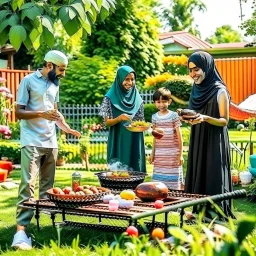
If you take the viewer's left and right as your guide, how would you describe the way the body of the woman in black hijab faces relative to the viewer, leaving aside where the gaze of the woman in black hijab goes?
facing the viewer and to the left of the viewer

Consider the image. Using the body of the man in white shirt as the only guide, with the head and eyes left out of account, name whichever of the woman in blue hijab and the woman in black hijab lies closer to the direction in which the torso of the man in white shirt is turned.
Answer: the woman in black hijab

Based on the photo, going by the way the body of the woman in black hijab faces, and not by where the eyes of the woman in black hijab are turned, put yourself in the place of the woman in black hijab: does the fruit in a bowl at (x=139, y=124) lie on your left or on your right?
on your right

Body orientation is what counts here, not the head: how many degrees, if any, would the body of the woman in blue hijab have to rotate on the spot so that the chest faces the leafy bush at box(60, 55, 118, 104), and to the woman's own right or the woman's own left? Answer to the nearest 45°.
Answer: approximately 135° to the woman's own left

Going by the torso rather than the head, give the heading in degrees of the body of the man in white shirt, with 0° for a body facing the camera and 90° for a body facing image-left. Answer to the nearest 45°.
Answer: approximately 315°

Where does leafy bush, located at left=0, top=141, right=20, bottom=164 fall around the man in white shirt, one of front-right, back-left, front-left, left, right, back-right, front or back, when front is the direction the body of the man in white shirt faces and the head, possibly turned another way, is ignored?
back-left

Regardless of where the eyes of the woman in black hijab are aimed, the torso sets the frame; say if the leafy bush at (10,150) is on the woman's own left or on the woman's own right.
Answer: on the woman's own right

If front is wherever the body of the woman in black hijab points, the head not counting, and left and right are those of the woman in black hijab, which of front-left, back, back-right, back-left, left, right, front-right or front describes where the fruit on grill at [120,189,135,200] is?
front

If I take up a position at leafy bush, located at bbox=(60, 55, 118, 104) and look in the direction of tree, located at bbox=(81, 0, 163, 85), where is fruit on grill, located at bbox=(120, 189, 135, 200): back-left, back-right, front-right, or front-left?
back-right

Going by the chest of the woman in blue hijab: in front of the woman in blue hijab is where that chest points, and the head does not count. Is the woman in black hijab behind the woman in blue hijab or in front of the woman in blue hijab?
in front

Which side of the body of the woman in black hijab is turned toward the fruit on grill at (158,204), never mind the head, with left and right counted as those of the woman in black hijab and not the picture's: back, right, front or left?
front

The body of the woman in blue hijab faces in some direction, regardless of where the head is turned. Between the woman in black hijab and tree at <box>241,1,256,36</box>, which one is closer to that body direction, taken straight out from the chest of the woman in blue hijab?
the woman in black hijab

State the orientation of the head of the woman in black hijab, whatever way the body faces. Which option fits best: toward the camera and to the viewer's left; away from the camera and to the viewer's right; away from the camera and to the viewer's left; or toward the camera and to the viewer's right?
toward the camera and to the viewer's left

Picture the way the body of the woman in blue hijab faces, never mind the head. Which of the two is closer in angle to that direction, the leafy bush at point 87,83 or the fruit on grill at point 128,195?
the fruit on grill

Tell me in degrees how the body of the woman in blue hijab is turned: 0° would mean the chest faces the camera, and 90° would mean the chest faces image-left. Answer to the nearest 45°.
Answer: approximately 315°

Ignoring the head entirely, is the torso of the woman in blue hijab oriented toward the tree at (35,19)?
no

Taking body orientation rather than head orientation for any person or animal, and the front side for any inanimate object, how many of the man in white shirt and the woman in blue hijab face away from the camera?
0
